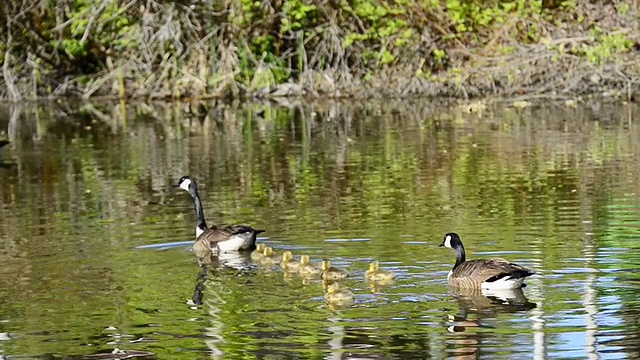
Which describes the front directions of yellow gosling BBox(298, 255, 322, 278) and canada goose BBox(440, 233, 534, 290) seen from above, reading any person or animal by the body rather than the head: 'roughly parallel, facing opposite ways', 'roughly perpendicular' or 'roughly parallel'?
roughly parallel

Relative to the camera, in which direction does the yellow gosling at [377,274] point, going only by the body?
to the viewer's left

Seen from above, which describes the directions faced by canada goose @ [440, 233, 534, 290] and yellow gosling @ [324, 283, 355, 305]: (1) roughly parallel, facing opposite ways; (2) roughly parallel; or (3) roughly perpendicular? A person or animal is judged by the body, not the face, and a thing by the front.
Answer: roughly parallel

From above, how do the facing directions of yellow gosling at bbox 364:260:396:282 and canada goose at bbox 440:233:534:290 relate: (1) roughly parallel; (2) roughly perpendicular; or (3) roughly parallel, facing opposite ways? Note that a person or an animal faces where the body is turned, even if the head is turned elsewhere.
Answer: roughly parallel

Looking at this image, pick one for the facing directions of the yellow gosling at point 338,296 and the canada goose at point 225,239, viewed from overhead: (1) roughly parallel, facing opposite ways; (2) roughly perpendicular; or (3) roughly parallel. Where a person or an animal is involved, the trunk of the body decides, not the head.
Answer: roughly parallel

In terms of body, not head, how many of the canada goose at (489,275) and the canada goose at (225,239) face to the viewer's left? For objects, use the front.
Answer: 2

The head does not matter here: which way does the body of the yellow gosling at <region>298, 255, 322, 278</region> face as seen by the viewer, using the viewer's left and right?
facing to the left of the viewer

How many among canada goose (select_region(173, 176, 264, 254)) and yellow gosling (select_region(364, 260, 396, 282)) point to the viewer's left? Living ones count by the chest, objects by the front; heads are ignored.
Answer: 2

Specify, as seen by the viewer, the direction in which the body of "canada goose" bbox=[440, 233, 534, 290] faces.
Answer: to the viewer's left

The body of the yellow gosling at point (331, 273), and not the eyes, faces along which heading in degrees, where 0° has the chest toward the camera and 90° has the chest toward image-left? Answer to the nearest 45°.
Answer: approximately 90°

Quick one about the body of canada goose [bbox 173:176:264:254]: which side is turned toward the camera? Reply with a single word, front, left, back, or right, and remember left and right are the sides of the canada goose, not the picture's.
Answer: left

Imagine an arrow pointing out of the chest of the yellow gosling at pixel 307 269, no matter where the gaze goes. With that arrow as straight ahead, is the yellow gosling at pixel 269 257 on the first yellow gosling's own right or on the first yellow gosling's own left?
on the first yellow gosling's own right

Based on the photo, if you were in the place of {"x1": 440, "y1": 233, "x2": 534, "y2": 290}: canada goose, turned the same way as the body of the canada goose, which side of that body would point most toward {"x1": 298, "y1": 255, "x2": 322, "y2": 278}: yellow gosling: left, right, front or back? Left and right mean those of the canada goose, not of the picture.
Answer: front

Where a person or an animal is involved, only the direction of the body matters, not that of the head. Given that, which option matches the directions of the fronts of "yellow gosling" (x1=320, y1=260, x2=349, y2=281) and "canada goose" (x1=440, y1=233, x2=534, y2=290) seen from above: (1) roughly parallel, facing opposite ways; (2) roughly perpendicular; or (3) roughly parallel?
roughly parallel
